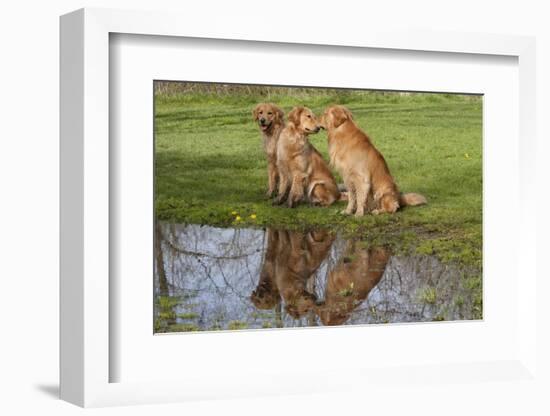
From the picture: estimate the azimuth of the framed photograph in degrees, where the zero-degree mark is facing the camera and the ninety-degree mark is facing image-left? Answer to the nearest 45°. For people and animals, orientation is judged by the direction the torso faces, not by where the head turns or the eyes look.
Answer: approximately 315°
